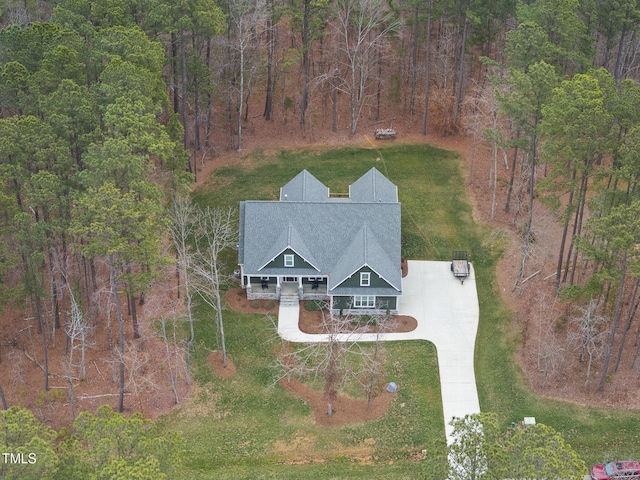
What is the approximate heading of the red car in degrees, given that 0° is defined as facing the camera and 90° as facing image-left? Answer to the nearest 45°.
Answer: approximately 90°

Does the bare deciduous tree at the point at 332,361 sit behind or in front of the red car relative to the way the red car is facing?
in front

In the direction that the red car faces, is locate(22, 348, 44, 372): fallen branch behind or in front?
in front
